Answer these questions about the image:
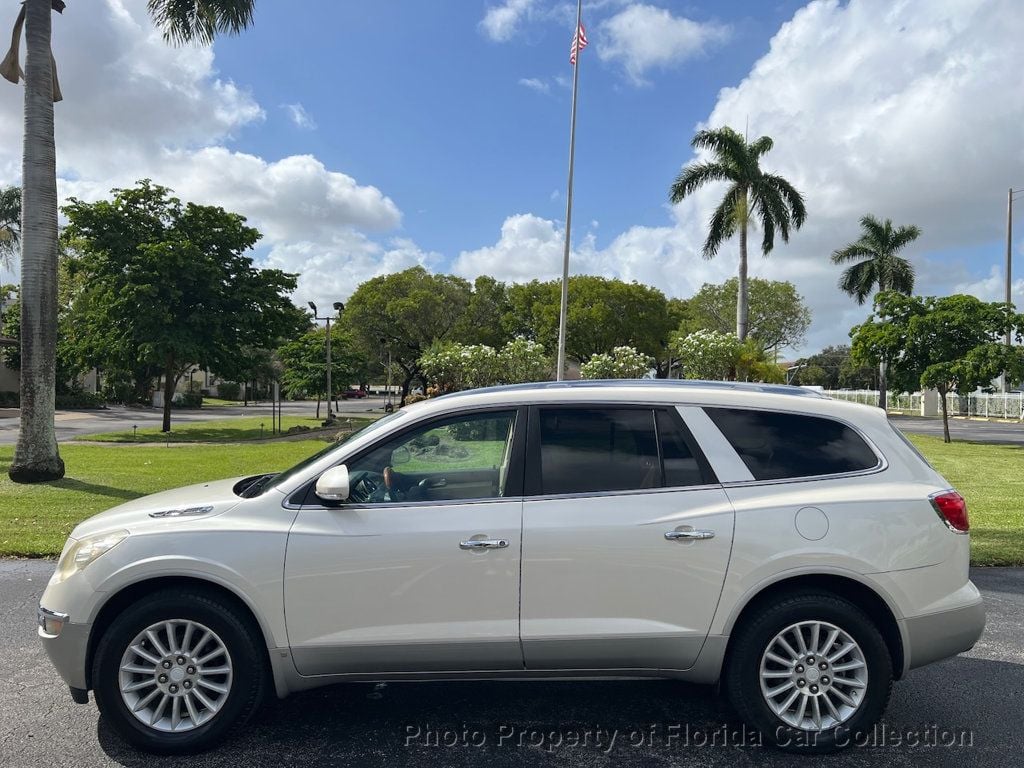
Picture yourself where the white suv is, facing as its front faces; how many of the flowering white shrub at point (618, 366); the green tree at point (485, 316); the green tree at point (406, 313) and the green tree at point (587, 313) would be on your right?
4

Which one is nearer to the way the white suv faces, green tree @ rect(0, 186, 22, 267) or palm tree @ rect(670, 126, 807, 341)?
the green tree

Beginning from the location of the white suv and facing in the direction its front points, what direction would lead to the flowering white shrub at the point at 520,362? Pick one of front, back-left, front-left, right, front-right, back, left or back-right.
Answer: right

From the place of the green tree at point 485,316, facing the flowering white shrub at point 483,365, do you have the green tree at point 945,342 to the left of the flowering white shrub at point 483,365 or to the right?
left

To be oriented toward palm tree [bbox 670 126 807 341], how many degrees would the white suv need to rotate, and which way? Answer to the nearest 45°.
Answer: approximately 90° to its right

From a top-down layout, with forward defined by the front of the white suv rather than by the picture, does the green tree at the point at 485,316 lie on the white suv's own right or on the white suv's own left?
on the white suv's own right

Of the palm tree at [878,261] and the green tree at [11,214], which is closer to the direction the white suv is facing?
the green tree

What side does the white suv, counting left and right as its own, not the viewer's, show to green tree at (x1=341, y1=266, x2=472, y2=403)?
right

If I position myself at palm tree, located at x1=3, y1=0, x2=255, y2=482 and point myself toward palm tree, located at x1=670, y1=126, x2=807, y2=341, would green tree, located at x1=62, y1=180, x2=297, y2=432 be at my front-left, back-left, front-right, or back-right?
front-left

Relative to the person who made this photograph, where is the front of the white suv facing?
facing to the left of the viewer

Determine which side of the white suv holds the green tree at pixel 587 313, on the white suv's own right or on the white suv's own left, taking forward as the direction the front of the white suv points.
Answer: on the white suv's own right

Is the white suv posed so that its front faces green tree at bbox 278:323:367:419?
no

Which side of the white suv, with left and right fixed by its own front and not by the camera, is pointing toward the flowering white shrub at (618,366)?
right

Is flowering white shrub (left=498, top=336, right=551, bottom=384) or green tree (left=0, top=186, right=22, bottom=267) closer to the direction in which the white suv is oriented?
the green tree
